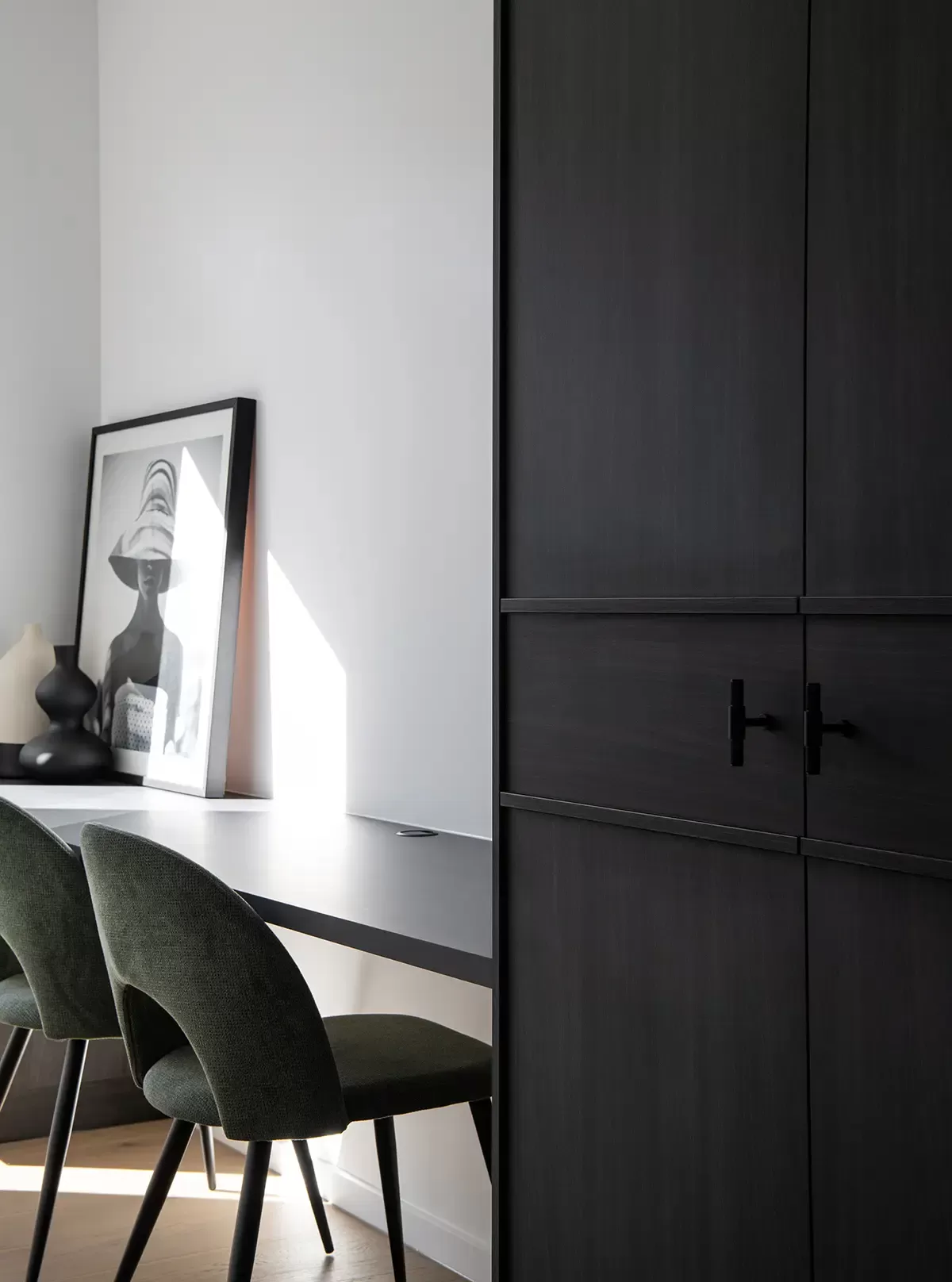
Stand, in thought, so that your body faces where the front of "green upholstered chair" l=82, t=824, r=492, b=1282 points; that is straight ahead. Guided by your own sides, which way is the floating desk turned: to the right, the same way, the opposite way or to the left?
the opposite way

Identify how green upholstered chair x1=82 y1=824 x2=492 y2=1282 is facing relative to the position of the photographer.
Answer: facing away from the viewer and to the right of the viewer

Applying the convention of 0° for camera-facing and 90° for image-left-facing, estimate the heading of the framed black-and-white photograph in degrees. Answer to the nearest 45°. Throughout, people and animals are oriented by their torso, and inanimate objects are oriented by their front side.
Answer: approximately 45°

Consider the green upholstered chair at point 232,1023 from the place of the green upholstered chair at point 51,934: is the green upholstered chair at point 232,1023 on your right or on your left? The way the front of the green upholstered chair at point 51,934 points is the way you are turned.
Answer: on your right

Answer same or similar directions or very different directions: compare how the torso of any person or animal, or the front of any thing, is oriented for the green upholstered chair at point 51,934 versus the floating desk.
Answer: very different directions

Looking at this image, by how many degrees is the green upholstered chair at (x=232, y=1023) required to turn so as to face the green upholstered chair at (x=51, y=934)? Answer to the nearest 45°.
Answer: approximately 90° to its left

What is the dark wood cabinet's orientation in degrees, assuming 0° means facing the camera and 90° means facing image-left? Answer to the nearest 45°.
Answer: approximately 45°

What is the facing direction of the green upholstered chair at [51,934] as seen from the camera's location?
facing away from the viewer and to the right of the viewer

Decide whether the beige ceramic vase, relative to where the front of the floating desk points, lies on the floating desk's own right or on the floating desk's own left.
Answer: on the floating desk's own right
